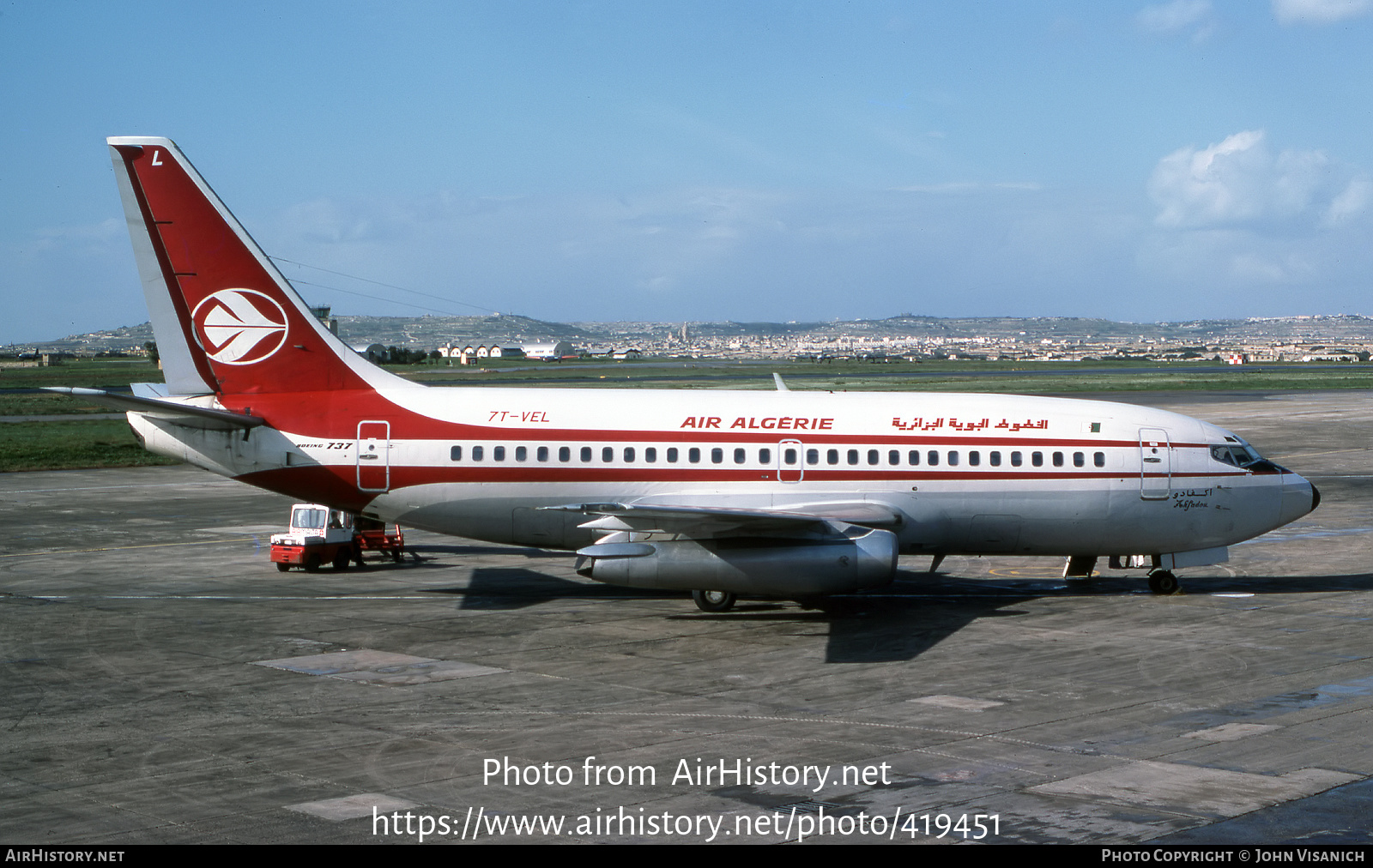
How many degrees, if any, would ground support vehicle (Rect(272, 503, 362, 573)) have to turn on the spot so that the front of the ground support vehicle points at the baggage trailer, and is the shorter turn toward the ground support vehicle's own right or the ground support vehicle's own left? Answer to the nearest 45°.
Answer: approximately 180°

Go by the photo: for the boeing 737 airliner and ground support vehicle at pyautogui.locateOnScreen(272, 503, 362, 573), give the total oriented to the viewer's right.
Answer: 1

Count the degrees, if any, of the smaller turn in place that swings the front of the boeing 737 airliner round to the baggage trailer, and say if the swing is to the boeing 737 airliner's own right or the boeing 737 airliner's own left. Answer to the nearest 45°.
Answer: approximately 135° to the boeing 737 airliner's own left

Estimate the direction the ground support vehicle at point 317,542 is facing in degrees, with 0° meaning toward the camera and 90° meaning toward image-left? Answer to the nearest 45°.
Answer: approximately 45°

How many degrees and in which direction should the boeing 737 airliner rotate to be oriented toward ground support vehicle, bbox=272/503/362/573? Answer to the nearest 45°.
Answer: approximately 135° to its left

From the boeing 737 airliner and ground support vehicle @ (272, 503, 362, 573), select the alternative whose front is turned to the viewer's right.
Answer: the boeing 737 airliner

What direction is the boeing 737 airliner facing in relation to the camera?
to the viewer's right
